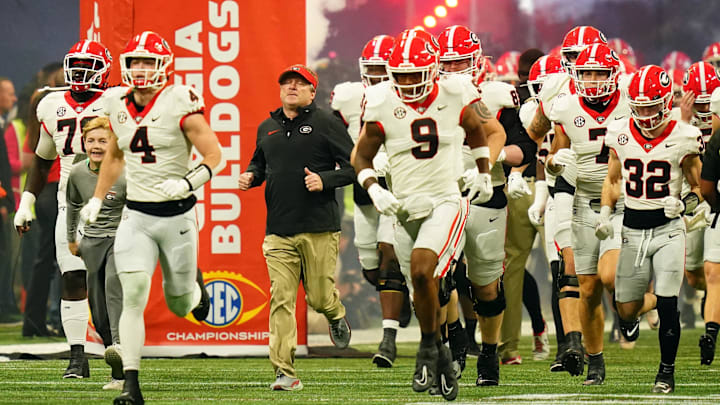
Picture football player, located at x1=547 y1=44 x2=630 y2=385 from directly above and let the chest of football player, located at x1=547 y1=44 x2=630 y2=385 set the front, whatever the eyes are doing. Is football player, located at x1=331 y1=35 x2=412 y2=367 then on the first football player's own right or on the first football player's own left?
on the first football player's own right

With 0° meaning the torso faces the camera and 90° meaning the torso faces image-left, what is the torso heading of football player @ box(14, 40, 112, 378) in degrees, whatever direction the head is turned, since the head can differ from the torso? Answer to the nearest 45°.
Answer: approximately 0°

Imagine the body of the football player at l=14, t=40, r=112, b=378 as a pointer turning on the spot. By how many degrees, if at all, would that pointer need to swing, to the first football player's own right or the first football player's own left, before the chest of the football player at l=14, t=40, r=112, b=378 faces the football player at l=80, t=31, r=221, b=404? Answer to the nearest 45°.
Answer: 0° — they already face them

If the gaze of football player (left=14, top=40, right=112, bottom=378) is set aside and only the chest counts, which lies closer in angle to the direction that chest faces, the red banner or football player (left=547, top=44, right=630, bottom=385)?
the football player

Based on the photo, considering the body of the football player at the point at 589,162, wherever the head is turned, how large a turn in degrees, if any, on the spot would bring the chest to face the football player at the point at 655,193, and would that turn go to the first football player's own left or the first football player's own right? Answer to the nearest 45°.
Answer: approximately 45° to the first football player's own left

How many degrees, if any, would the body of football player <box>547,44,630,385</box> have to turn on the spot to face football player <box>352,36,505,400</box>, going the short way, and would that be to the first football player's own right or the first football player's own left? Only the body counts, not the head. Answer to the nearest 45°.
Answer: approximately 45° to the first football player's own right
